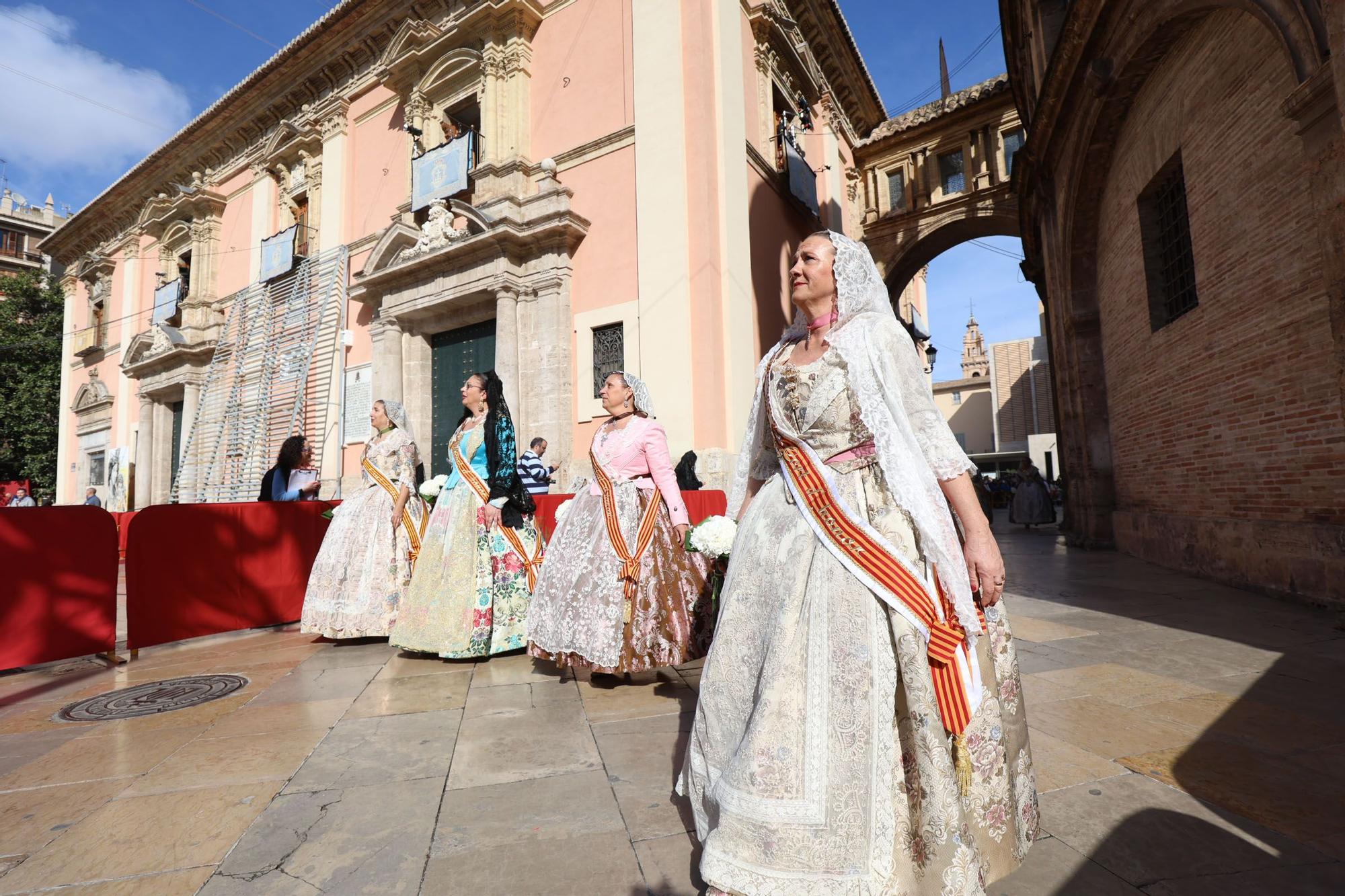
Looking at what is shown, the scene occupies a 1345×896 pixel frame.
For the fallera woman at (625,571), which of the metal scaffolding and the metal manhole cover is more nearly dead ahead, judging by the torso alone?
the metal manhole cover

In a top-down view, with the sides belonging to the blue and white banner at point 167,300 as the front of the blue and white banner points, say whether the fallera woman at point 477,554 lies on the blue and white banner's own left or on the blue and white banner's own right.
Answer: on the blue and white banner's own left

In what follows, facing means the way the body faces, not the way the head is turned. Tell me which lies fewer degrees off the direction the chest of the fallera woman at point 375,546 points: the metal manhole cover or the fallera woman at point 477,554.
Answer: the metal manhole cover

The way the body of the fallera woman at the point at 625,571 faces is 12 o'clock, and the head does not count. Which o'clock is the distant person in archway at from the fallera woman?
The distant person in archway is roughly at 6 o'clock from the fallera woman.

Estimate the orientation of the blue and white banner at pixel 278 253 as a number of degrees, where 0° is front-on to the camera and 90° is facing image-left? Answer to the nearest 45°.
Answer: approximately 45°

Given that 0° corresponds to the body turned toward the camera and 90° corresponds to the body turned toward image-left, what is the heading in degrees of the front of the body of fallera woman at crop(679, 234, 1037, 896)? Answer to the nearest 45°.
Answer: approximately 45°

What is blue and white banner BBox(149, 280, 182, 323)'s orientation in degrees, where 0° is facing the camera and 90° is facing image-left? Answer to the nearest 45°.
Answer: approximately 45°
